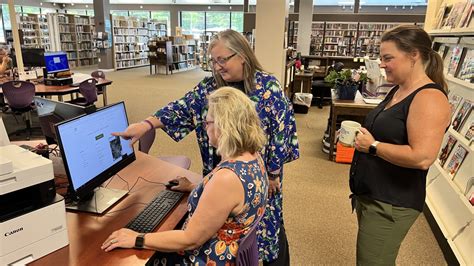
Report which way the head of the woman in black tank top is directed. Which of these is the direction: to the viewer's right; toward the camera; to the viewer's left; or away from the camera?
to the viewer's left

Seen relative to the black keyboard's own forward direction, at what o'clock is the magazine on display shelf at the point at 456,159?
The magazine on display shelf is roughly at 10 o'clock from the black keyboard.

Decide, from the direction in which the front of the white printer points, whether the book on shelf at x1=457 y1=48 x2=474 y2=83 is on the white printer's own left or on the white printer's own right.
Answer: on the white printer's own left

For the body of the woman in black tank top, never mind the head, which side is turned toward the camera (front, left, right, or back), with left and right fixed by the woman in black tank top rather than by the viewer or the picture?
left

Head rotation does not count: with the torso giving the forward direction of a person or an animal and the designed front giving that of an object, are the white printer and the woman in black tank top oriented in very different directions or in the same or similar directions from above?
very different directions

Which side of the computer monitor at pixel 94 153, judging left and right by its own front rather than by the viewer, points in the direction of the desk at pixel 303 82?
left

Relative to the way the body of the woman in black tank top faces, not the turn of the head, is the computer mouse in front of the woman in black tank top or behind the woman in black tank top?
in front

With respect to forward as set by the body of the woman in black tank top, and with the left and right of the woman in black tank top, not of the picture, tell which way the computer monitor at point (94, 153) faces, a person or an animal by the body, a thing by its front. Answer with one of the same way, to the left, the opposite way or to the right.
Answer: the opposite way

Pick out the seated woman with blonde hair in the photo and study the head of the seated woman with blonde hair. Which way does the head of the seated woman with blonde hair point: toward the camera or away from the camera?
away from the camera

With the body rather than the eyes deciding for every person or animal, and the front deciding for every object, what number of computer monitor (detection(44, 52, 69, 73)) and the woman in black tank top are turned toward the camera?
1
